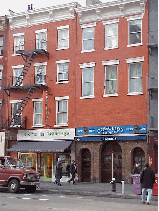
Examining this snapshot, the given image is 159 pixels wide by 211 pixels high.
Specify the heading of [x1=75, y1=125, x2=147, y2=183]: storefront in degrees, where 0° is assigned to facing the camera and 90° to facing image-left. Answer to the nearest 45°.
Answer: approximately 0°

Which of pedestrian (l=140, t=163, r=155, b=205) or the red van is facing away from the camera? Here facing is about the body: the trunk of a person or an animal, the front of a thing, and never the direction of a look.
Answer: the pedestrian

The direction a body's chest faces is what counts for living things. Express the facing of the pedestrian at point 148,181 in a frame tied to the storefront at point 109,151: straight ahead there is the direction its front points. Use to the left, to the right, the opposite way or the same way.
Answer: the opposite way

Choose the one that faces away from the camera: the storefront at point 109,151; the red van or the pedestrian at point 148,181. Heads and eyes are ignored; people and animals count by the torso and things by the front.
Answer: the pedestrian

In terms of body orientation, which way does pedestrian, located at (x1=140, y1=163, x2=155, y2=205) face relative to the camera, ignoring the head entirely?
away from the camera
